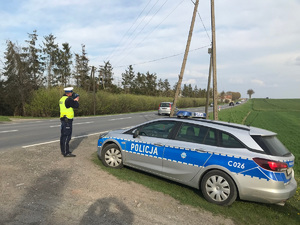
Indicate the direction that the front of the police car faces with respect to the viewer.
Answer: facing away from the viewer and to the left of the viewer

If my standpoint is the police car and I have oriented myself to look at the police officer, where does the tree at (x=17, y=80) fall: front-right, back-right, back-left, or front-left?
front-right

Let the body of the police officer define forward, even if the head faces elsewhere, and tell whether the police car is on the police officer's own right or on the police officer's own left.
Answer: on the police officer's own right

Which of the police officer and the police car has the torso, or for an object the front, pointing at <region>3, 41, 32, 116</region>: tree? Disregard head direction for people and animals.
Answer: the police car

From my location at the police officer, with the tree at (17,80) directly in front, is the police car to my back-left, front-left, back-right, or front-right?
back-right

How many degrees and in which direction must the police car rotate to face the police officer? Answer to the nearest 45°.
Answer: approximately 45° to its left

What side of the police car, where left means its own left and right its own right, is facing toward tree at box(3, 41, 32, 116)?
front
